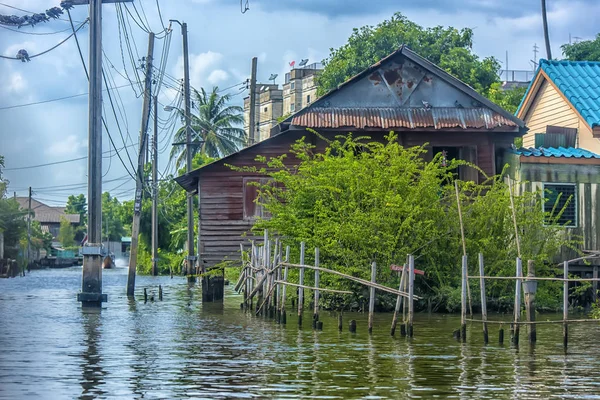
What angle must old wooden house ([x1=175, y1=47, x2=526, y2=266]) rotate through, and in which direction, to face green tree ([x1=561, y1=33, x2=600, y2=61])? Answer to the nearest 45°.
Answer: approximately 135° to its left

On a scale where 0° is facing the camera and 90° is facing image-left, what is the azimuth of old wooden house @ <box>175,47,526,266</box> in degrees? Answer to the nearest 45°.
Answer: approximately 0°

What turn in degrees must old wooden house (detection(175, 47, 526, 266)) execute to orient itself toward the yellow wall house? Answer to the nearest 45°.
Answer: approximately 90° to its left

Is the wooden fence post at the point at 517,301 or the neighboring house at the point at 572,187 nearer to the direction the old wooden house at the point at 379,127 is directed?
the wooden fence post

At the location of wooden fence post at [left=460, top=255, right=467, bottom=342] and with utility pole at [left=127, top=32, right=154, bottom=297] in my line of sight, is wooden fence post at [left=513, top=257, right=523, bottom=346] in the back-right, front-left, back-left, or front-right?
back-right

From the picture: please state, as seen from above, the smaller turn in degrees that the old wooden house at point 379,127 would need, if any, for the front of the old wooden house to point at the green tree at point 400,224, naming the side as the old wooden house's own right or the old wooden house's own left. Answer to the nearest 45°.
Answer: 0° — it already faces it

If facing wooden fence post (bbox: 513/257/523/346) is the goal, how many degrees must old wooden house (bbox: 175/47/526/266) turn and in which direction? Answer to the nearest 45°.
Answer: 0° — it already faces it

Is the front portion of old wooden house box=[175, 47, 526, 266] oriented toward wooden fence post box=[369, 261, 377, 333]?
yes

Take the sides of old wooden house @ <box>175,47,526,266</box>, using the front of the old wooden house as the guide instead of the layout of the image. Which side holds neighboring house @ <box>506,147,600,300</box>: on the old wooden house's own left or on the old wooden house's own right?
on the old wooden house's own left
